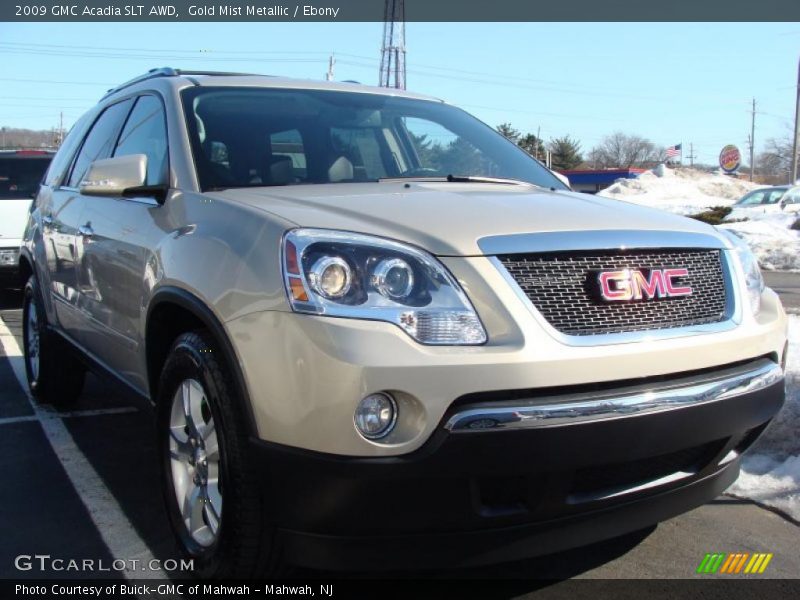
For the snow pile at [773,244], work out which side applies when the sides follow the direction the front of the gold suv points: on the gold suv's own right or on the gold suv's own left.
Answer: on the gold suv's own left

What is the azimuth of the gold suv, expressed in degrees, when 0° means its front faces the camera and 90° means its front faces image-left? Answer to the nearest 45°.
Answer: approximately 315°

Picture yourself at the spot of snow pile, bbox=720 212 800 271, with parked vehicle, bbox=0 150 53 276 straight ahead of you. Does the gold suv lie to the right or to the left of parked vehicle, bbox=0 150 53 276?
left

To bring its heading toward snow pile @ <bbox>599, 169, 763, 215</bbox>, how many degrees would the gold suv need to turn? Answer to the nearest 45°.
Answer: approximately 135° to its left

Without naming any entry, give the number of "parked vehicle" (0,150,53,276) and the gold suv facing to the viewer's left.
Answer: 0

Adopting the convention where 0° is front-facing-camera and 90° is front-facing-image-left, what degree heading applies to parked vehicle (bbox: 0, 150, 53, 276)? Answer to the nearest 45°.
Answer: approximately 180°
